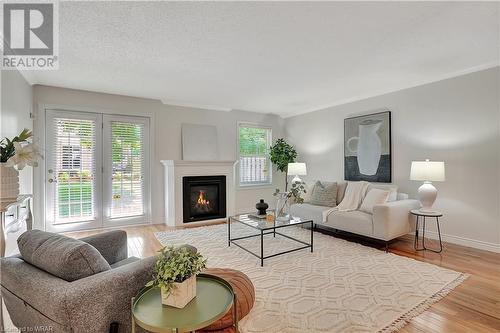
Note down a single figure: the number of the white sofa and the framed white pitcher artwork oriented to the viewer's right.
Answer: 0

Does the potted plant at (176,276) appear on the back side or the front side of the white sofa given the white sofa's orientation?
on the front side

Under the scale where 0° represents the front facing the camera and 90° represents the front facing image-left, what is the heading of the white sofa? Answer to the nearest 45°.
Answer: approximately 45°

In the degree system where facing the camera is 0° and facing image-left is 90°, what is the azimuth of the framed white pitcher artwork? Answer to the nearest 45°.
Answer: approximately 45°

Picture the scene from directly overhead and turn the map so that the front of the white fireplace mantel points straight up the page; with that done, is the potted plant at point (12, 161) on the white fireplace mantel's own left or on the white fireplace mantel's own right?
on the white fireplace mantel's own right

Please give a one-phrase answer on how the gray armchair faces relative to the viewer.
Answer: facing away from the viewer and to the right of the viewer

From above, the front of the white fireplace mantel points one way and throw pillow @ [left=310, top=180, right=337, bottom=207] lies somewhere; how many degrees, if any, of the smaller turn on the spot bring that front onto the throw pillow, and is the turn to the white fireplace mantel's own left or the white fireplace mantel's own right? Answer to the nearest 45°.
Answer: approximately 45° to the white fireplace mantel's own left

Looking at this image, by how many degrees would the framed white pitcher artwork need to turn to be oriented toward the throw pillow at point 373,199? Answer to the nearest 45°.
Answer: approximately 45° to its left

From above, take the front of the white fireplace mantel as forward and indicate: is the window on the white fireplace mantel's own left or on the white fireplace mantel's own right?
on the white fireplace mantel's own left

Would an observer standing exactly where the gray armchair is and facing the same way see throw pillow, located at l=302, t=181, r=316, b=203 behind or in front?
in front

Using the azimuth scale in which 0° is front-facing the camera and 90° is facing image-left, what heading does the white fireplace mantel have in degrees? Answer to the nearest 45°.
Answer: approximately 315°
